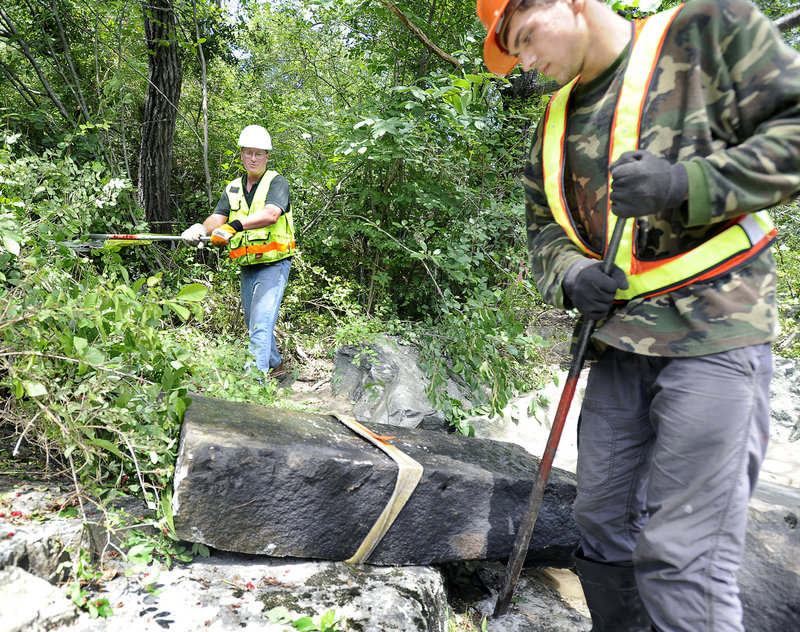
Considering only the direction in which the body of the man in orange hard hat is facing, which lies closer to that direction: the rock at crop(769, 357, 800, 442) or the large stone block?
the large stone block

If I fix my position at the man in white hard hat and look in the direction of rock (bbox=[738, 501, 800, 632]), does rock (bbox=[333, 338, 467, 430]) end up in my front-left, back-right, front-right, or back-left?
front-left

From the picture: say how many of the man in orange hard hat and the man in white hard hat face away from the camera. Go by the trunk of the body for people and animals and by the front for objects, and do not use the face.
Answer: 0

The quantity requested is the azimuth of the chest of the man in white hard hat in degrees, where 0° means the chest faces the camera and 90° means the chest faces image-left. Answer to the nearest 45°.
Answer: approximately 45°

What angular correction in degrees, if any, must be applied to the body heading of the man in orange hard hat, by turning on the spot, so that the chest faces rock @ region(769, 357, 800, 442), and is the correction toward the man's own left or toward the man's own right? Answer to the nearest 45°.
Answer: approximately 135° to the man's own right

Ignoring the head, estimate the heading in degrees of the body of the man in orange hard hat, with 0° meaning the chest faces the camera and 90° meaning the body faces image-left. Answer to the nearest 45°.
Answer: approximately 45°

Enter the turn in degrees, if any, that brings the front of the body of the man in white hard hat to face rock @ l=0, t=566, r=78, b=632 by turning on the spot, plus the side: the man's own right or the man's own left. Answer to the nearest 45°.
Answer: approximately 45° to the man's own left

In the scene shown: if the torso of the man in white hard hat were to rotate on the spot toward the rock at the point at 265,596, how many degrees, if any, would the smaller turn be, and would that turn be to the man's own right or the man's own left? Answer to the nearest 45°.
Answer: approximately 45° to the man's own left
